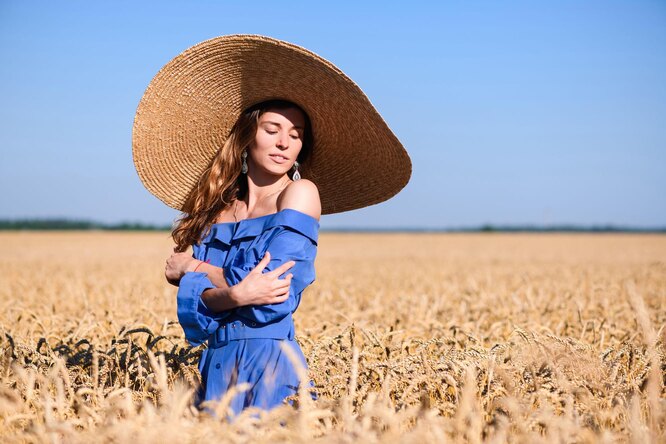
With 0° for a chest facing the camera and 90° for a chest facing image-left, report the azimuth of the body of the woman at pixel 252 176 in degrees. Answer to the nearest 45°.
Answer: approximately 45°
